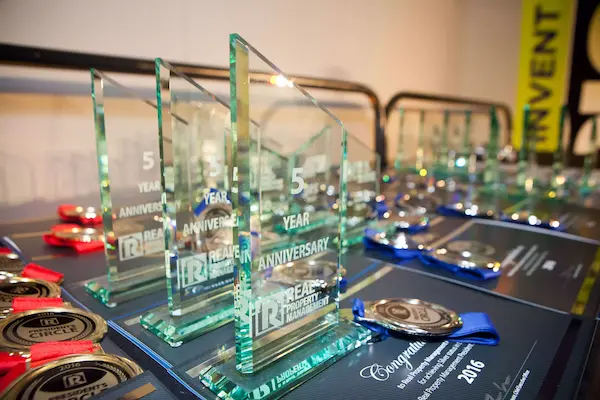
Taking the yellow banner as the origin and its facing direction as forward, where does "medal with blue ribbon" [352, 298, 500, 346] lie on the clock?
The medal with blue ribbon is roughly at 12 o'clock from the yellow banner.

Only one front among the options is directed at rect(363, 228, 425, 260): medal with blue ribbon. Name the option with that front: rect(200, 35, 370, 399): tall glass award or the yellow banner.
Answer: the yellow banner

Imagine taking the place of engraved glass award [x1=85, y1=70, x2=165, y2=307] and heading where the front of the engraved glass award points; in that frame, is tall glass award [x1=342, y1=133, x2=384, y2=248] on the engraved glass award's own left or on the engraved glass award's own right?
on the engraved glass award's own left

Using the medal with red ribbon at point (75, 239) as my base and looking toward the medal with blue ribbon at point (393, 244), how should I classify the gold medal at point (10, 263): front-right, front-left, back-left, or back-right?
back-right

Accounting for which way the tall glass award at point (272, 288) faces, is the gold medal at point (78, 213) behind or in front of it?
behind

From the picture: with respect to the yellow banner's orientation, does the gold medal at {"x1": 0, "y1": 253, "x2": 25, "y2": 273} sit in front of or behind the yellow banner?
in front
